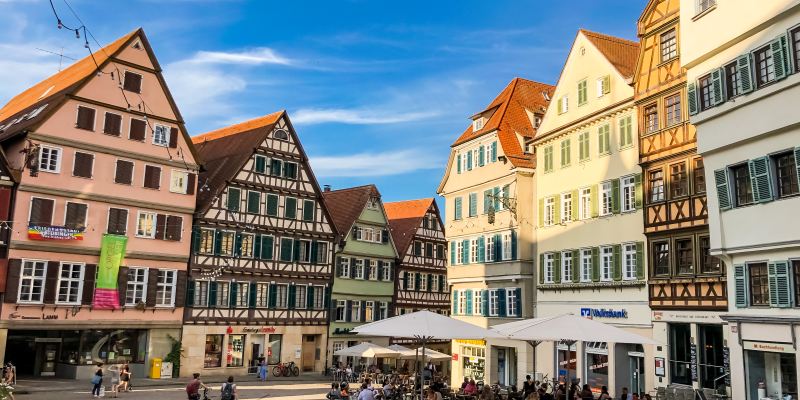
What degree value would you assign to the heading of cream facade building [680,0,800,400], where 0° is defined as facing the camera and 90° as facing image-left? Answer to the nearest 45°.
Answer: approximately 45°

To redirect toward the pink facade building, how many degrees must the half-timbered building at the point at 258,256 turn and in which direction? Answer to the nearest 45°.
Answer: approximately 90° to its right

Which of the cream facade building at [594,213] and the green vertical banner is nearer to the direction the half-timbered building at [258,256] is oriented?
the cream facade building

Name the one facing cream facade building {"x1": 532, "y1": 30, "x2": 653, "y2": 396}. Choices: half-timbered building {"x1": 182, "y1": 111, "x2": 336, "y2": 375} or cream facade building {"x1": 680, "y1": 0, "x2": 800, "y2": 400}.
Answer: the half-timbered building

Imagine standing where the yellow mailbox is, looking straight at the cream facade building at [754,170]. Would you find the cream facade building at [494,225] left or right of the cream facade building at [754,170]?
left

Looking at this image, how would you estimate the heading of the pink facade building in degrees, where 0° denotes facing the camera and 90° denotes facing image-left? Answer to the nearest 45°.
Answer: approximately 315°

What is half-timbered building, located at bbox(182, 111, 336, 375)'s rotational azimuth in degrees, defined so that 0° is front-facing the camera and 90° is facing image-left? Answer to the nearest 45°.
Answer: approximately 315°

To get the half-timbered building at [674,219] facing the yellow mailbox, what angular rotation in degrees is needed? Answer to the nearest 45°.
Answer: approximately 45° to its right

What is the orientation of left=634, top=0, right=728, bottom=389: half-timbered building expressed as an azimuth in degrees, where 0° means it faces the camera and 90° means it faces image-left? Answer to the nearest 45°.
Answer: approximately 45°

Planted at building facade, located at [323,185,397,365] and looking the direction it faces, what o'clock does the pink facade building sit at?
The pink facade building is roughly at 3 o'clock from the building facade.
